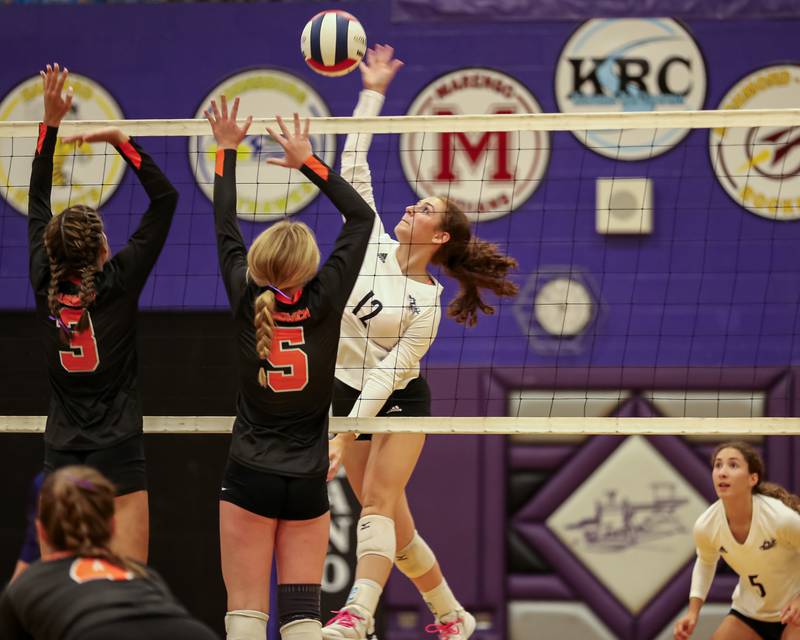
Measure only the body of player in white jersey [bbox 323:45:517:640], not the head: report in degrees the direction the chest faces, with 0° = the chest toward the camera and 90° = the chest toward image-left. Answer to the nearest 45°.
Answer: approximately 45°

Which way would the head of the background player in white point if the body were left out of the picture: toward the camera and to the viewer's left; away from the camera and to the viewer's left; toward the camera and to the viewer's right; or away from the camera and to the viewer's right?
toward the camera and to the viewer's left

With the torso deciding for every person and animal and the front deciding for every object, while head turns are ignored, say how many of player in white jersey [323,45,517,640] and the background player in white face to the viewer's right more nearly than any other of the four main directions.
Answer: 0

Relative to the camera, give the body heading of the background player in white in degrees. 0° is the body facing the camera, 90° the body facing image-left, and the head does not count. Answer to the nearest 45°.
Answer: approximately 45°
